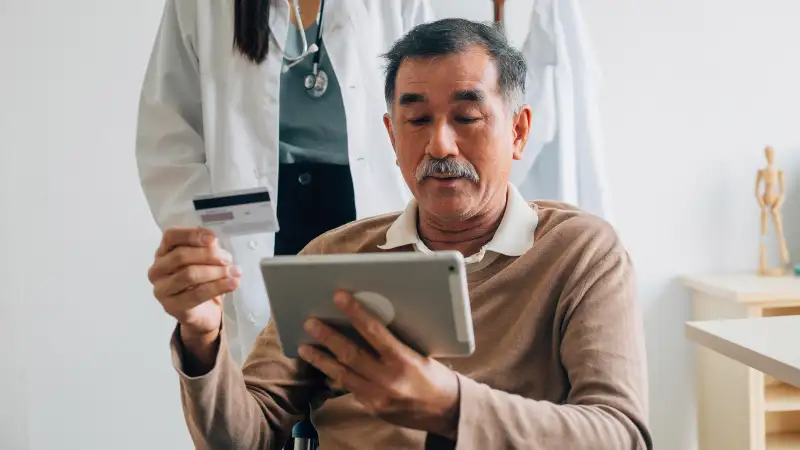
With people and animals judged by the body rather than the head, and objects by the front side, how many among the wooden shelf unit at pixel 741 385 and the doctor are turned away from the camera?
0

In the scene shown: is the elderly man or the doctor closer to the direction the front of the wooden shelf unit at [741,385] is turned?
the elderly man

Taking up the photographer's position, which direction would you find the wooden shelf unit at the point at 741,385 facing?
facing the viewer and to the right of the viewer

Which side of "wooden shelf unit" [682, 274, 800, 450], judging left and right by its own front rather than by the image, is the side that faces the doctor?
right

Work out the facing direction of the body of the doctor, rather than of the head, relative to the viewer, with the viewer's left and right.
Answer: facing the viewer

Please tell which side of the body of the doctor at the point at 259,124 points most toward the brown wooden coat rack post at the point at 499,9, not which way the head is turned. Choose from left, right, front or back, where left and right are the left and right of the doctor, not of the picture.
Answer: left

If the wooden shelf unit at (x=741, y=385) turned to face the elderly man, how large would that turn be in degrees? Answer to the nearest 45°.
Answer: approximately 45° to its right

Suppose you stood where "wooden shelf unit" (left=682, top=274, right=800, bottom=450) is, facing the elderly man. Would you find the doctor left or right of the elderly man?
right

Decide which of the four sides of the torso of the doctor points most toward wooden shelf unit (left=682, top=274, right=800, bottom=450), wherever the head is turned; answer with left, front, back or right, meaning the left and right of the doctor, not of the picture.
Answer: left

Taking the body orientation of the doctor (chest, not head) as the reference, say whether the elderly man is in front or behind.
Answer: in front
